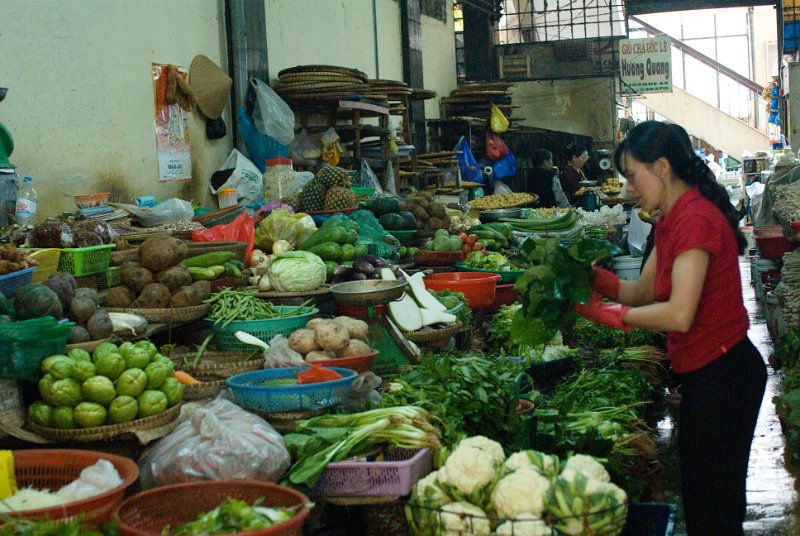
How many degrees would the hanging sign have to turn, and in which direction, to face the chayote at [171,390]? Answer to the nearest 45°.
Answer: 0° — it already faces it

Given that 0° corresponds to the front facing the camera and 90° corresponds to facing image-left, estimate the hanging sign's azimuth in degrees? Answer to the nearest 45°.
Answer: approximately 0°

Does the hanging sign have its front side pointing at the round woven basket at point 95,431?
yes

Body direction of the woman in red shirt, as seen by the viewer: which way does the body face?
to the viewer's left

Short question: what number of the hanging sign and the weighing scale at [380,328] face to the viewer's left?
0

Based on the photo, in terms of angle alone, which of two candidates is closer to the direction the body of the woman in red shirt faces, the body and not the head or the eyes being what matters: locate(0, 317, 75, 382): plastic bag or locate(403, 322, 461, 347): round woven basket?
the plastic bag

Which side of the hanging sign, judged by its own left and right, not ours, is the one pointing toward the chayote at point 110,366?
front

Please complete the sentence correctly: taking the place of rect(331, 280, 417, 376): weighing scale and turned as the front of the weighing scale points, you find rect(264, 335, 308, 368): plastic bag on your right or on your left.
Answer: on your right

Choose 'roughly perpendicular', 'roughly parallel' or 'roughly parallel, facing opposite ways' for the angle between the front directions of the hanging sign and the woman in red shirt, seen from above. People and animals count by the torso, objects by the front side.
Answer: roughly perpendicular

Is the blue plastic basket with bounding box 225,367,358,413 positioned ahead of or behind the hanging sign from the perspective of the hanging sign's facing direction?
ahead

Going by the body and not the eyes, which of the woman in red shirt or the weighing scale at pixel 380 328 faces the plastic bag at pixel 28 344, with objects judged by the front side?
the woman in red shirt

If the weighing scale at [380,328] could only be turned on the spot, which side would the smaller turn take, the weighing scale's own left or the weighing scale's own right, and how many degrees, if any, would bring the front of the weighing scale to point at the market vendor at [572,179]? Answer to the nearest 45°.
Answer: approximately 90° to the weighing scale's own left
